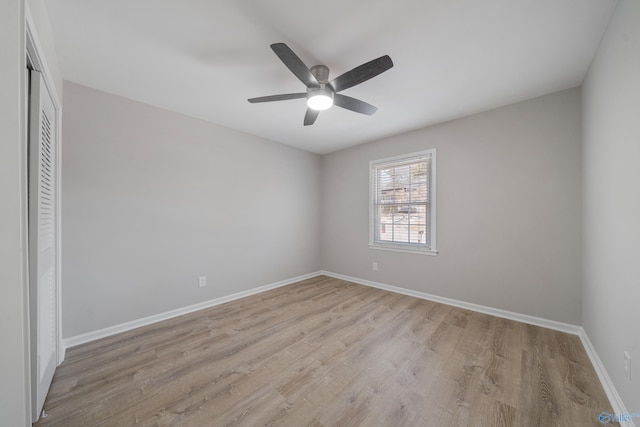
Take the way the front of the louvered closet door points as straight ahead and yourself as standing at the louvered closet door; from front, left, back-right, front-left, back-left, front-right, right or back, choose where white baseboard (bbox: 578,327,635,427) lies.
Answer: front-right

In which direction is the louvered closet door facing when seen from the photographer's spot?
facing to the right of the viewer

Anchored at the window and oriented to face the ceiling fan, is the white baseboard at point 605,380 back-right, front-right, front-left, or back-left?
front-left

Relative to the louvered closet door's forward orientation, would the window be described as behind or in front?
in front

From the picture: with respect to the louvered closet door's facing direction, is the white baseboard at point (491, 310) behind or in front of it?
in front
